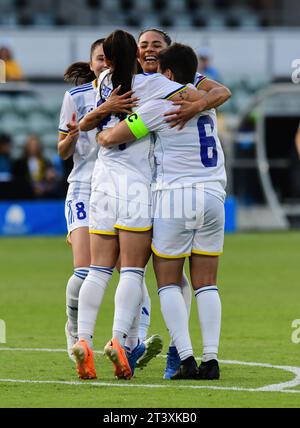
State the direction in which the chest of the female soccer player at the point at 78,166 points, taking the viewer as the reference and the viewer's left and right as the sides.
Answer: facing the viewer and to the right of the viewer

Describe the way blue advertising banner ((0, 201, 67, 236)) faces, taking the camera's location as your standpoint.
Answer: facing the viewer

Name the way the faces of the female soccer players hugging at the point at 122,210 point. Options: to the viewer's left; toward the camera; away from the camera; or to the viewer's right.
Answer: away from the camera

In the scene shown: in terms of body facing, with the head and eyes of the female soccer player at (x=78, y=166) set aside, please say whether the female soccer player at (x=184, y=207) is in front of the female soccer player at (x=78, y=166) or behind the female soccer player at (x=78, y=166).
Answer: in front

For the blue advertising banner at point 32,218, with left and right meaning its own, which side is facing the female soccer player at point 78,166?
front

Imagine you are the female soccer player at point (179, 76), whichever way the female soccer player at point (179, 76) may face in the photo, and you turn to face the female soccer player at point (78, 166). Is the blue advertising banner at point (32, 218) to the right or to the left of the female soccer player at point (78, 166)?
right

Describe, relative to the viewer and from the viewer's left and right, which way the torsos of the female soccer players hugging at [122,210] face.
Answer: facing away from the viewer

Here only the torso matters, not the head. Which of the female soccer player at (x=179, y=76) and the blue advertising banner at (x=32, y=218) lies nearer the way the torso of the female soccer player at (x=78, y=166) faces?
the female soccer player

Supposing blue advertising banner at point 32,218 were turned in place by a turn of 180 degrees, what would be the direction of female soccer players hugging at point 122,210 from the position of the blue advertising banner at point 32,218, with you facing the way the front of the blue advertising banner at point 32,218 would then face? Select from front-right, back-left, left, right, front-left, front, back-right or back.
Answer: back

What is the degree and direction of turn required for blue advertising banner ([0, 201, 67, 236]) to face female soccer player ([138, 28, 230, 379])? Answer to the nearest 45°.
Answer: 0° — it already faces them

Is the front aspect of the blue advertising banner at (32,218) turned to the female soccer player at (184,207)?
yes
